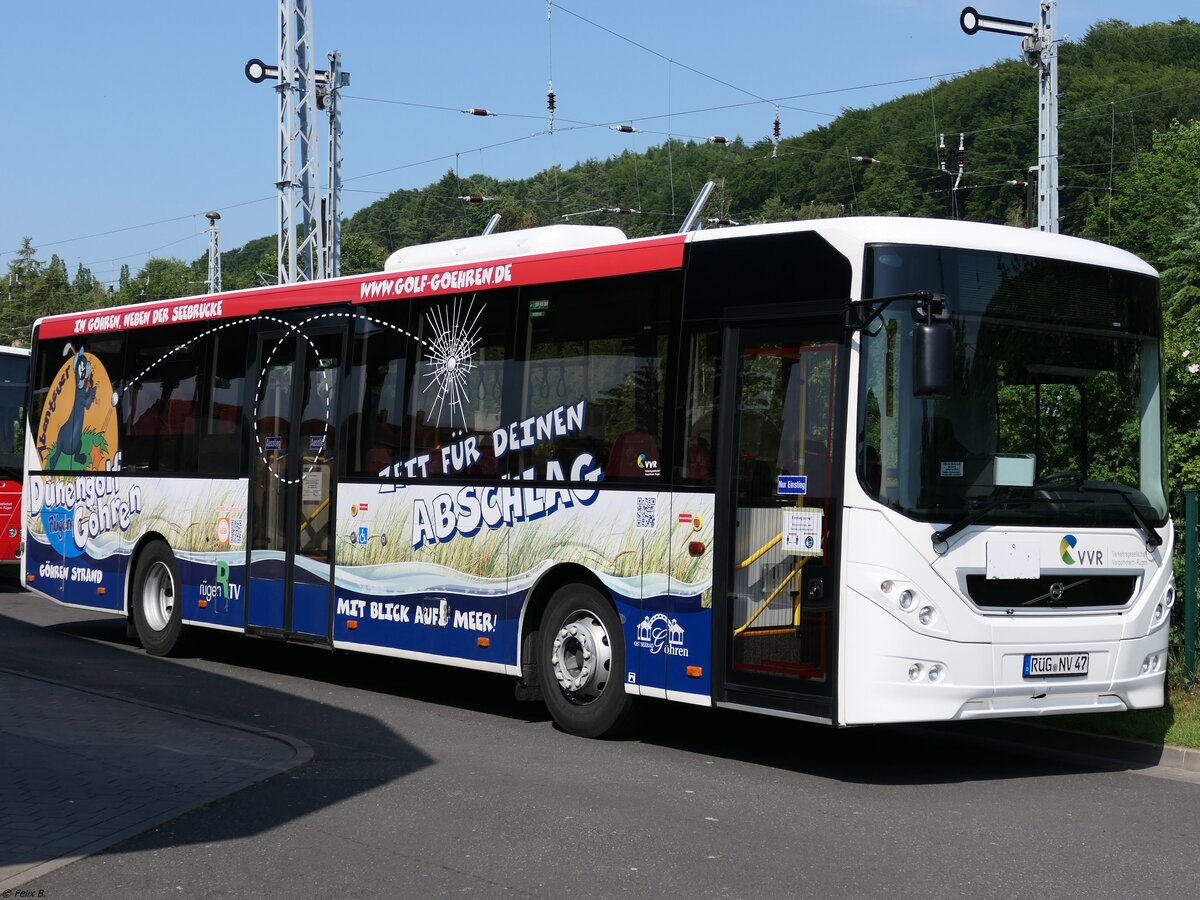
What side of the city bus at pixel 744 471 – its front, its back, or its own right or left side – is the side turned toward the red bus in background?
back

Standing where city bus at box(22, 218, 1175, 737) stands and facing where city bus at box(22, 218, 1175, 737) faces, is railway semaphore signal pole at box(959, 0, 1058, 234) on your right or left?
on your left

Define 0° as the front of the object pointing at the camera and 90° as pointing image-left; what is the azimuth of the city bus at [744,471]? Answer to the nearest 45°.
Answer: approximately 315°

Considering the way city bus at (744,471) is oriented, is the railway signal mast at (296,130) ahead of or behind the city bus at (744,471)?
behind

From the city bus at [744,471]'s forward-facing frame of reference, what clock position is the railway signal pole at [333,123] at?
The railway signal pole is roughly at 7 o'clock from the city bus.
